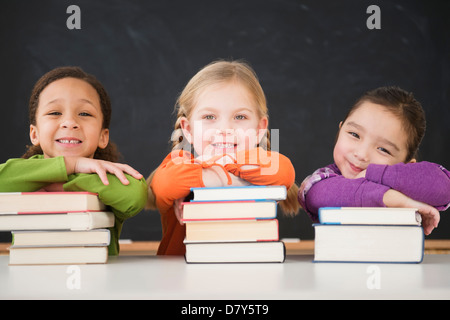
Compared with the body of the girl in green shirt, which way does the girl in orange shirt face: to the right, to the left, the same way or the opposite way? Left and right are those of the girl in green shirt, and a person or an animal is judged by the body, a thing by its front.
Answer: the same way

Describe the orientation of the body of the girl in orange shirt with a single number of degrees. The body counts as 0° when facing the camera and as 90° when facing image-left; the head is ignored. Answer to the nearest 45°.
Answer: approximately 0°

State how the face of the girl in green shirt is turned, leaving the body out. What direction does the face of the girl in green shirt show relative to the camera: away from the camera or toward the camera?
toward the camera

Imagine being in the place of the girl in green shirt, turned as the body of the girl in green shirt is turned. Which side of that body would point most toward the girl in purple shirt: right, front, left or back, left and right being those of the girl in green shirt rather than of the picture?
left

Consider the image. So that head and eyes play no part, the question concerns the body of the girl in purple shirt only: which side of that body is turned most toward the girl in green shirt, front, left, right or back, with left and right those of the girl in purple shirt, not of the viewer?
right

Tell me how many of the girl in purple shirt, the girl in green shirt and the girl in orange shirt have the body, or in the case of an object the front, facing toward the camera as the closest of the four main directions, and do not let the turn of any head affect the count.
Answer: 3

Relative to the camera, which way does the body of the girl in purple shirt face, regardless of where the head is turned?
toward the camera

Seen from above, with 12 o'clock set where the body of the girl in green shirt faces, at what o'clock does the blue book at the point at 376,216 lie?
The blue book is roughly at 10 o'clock from the girl in green shirt.
